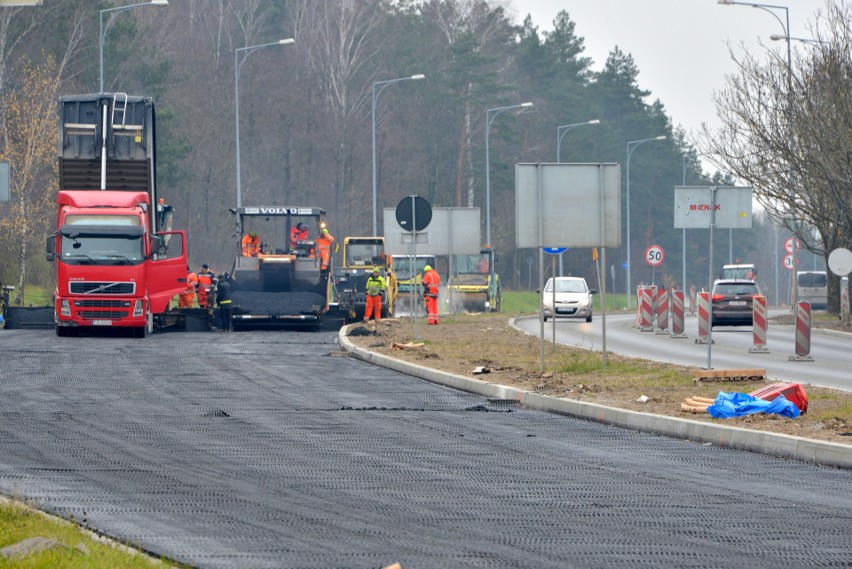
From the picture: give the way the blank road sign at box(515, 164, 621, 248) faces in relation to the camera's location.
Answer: facing away from the viewer

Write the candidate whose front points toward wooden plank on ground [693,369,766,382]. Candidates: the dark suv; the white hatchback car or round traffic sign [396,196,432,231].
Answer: the white hatchback car

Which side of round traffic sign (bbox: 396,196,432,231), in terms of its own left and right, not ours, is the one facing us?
back

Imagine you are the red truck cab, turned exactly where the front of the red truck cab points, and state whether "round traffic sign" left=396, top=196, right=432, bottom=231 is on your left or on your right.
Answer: on your left

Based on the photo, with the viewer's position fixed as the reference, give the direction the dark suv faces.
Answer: facing away from the viewer

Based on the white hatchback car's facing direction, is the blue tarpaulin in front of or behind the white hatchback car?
in front

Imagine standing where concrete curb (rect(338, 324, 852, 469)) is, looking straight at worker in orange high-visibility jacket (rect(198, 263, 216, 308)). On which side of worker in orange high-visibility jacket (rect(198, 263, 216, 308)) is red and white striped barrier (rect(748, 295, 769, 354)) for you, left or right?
right

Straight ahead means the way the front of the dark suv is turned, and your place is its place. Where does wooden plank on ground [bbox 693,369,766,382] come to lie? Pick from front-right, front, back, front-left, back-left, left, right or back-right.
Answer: back

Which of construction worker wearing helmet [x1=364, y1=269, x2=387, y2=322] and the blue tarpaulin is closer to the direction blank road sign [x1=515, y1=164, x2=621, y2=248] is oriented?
the construction worker wearing helmet

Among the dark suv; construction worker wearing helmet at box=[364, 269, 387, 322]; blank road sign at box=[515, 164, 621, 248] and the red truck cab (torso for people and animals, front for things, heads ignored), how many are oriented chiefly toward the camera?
2

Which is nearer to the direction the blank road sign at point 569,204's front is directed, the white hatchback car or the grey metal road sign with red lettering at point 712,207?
the white hatchback car

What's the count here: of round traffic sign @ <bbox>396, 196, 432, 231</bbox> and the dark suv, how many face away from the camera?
2

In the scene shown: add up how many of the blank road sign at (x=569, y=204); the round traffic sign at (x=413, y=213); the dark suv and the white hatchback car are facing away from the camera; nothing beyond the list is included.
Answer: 3
